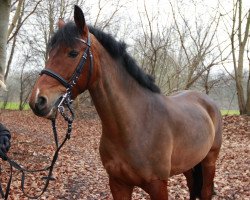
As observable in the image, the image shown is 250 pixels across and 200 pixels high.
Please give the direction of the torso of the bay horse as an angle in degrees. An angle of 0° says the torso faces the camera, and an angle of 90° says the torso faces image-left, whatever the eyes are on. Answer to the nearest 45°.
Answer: approximately 45°

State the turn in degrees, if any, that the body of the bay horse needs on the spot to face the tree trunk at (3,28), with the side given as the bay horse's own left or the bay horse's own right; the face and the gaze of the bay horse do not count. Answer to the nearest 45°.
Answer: approximately 90° to the bay horse's own right
